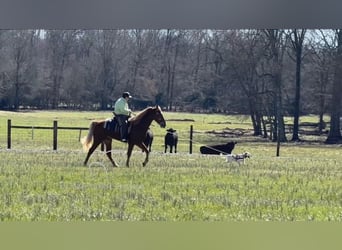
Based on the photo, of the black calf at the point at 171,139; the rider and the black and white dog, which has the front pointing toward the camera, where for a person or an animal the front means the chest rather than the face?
the black calf

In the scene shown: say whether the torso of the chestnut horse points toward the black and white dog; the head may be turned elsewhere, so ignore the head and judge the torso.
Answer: yes

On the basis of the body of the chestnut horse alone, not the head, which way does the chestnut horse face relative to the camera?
to the viewer's right

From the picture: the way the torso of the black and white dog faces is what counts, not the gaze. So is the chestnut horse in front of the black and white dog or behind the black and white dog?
behind

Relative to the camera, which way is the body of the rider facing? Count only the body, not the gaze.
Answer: to the viewer's right

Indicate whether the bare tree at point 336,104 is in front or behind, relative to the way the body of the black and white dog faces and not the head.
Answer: in front

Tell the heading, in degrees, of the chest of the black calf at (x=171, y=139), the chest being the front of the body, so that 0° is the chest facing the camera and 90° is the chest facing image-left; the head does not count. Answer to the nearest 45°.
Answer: approximately 0°

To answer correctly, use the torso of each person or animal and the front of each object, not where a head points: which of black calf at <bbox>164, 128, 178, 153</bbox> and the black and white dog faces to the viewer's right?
the black and white dog

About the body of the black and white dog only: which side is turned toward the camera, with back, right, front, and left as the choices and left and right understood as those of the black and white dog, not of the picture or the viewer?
right
